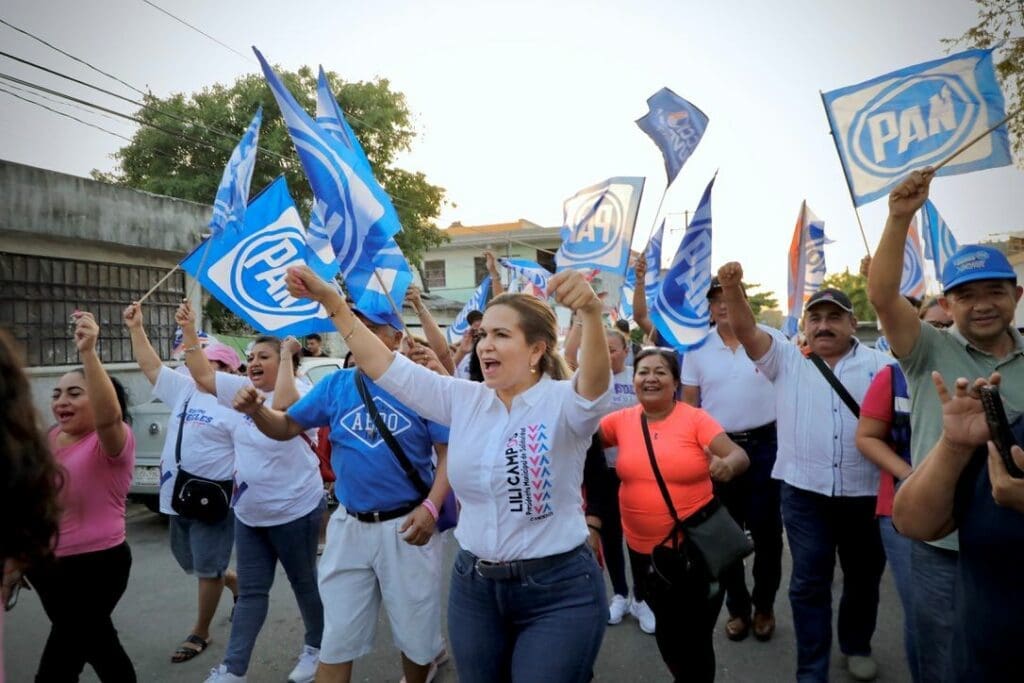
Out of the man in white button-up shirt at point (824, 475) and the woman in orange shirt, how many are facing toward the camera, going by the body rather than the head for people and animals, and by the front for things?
2

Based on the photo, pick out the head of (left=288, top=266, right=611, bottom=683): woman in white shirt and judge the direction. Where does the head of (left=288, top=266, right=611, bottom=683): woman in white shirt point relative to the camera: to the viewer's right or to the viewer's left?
to the viewer's left

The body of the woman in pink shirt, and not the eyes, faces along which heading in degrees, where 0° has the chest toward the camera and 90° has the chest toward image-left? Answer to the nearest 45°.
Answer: approximately 45°

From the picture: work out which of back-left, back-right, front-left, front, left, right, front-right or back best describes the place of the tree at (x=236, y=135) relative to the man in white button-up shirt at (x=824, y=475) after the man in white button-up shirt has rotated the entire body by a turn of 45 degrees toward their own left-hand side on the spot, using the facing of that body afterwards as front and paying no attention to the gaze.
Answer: back

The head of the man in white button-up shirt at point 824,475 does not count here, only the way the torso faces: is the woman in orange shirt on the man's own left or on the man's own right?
on the man's own right

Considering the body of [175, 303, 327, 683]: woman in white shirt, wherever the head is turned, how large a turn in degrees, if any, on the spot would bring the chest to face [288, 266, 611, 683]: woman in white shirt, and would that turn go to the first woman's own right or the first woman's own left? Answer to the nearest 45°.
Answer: approximately 90° to the first woman's own left

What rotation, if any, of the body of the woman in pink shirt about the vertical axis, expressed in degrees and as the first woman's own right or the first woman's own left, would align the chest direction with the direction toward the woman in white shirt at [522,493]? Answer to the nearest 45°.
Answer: approximately 90° to the first woman's own left

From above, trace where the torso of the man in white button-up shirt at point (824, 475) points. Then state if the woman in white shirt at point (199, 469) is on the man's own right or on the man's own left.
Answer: on the man's own right
